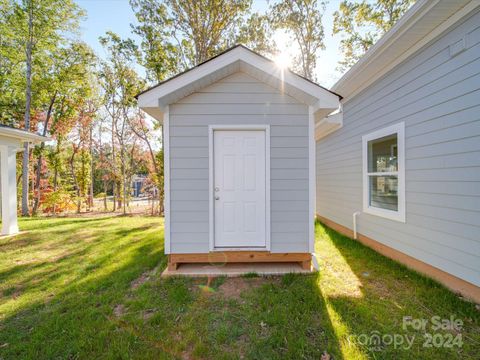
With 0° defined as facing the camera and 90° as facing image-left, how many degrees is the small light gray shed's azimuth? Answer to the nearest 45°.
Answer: approximately 0°

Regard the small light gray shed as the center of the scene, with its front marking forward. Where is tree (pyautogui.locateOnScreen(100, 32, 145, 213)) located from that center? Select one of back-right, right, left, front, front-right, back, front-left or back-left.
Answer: back-right

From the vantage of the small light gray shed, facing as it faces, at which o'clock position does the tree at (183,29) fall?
The tree is roughly at 5 o'clock from the small light gray shed.

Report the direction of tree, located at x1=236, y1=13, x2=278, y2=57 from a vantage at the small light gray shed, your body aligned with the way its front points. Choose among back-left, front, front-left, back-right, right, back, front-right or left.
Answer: back

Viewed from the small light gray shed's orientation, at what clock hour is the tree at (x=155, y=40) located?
The tree is roughly at 5 o'clock from the small light gray shed.

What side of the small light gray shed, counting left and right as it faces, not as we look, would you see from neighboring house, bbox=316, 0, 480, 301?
left

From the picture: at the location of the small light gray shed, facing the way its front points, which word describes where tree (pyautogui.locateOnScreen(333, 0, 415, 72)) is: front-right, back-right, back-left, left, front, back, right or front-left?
back-left

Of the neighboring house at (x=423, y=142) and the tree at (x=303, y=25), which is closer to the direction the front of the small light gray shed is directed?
the neighboring house

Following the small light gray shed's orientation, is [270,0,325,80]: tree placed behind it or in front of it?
behind

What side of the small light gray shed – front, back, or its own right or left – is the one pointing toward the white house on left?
right
